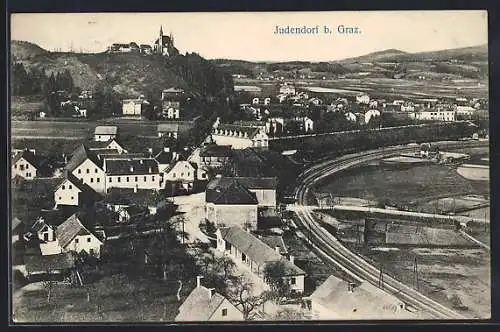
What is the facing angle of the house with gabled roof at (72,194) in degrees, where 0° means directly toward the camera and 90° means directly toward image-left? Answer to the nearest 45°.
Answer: approximately 45°
